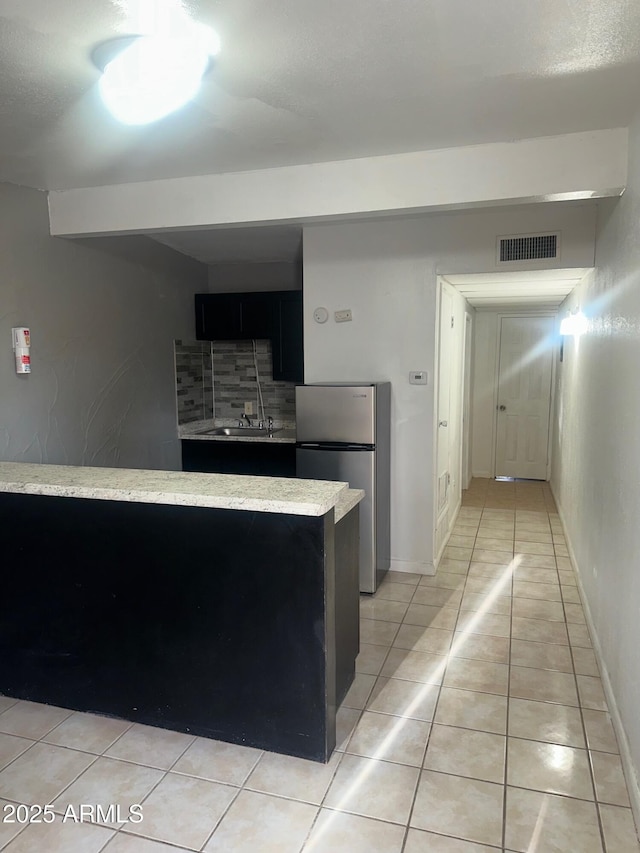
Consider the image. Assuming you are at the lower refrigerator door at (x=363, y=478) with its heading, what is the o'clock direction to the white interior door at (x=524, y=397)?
The white interior door is roughly at 7 o'clock from the lower refrigerator door.

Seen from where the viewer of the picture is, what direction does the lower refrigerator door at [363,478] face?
facing the viewer

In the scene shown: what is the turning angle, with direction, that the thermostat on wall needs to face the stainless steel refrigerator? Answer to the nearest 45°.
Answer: approximately 45° to its right

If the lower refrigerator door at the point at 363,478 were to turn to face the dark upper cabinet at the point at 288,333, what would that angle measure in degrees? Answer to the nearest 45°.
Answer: approximately 180°

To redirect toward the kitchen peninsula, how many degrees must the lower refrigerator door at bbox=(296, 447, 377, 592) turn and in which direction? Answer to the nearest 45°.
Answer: approximately 45° to its right

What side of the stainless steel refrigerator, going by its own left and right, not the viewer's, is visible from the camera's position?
front

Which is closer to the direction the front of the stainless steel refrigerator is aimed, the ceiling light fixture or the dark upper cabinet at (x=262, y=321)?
the ceiling light fixture

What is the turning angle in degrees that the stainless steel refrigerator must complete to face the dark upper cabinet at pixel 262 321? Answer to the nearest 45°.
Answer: approximately 135° to its right

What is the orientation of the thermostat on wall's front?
toward the camera

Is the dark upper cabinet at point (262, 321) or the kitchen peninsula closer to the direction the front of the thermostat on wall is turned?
the kitchen peninsula

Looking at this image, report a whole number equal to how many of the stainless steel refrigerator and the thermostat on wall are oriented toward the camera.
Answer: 2
